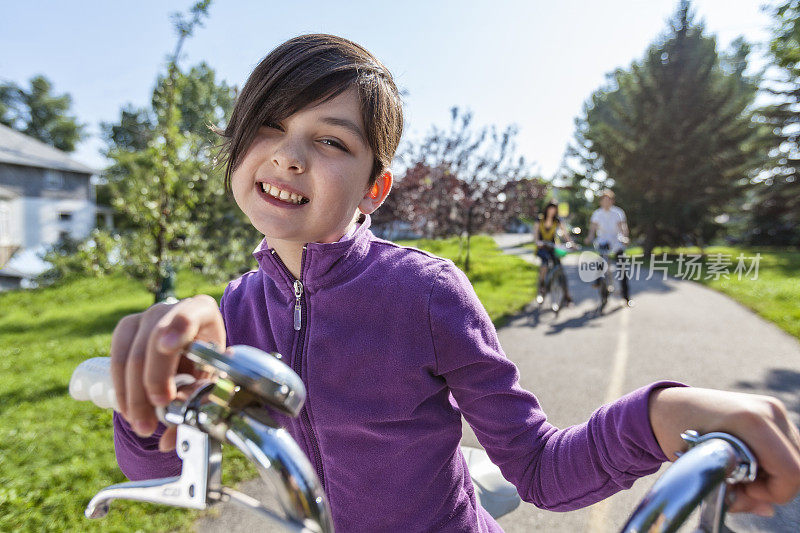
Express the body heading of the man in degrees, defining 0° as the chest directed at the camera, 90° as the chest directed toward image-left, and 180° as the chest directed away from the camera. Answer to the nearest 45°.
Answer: approximately 0°

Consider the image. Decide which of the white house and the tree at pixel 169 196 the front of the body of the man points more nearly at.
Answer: the tree

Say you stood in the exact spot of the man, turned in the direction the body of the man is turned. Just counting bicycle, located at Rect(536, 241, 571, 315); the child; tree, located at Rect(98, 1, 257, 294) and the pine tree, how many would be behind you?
1

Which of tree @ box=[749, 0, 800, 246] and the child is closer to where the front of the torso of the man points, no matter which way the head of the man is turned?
the child

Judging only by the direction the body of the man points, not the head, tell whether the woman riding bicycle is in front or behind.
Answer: in front

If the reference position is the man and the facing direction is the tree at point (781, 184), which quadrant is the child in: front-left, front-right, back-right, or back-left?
back-right

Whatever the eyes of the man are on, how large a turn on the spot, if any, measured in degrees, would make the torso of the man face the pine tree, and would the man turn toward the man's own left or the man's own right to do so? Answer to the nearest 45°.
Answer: approximately 180°

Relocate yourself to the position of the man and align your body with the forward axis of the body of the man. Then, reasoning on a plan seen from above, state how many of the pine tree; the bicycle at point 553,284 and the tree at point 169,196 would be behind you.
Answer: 1

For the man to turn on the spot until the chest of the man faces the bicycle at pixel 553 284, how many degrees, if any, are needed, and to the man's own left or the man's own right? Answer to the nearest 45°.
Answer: approximately 45° to the man's own right

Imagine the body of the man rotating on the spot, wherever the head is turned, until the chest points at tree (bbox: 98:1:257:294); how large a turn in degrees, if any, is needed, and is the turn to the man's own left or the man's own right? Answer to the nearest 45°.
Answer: approximately 45° to the man's own right

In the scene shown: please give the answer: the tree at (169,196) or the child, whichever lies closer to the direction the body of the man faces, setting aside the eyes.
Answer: the child

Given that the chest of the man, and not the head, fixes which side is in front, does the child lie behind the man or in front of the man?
in front

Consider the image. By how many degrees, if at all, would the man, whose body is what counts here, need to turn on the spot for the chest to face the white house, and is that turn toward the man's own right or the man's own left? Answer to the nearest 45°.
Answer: approximately 90° to the man's own right
